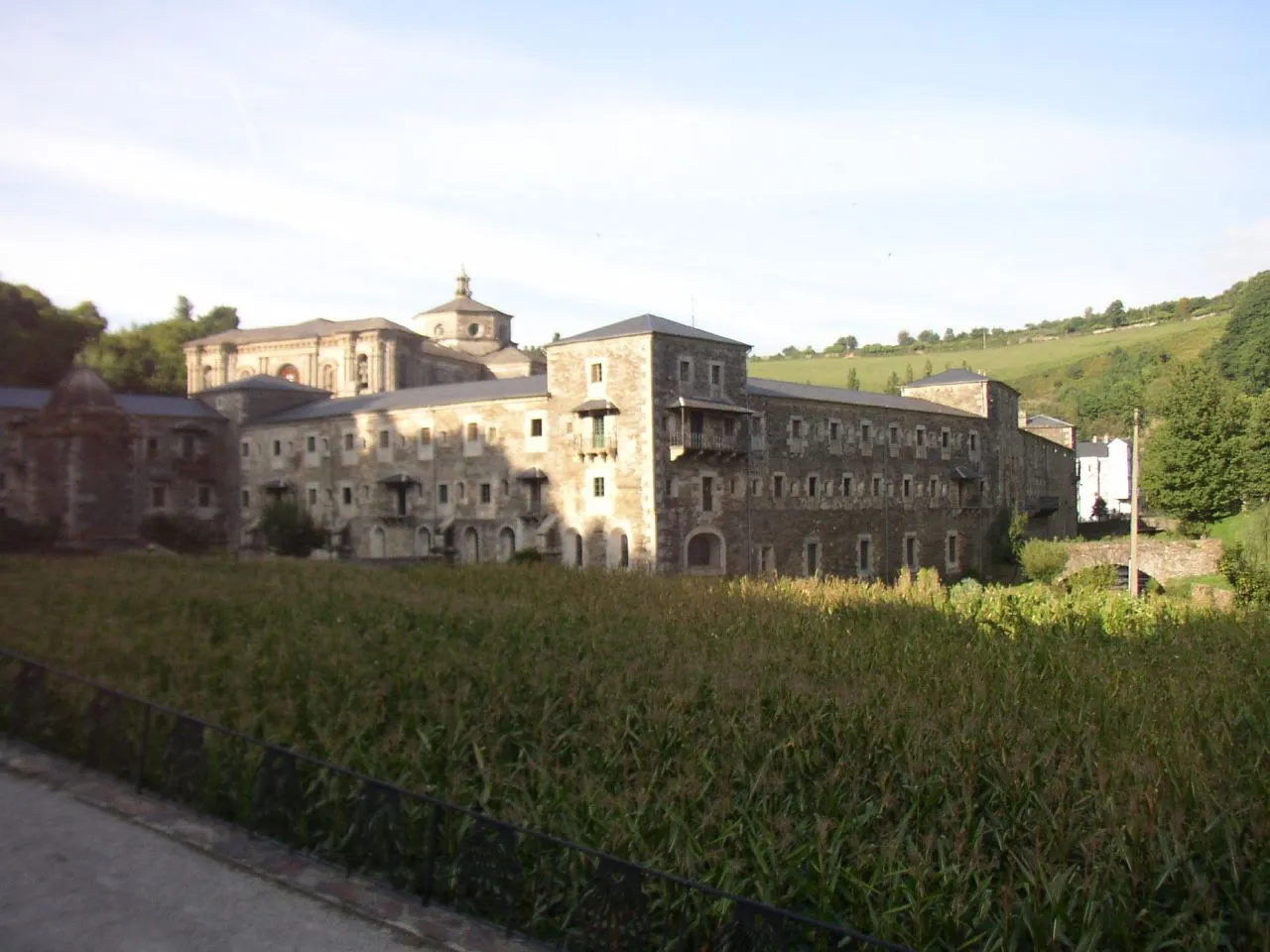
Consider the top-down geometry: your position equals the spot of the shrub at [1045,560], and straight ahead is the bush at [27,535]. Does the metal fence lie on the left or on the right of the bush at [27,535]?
left
